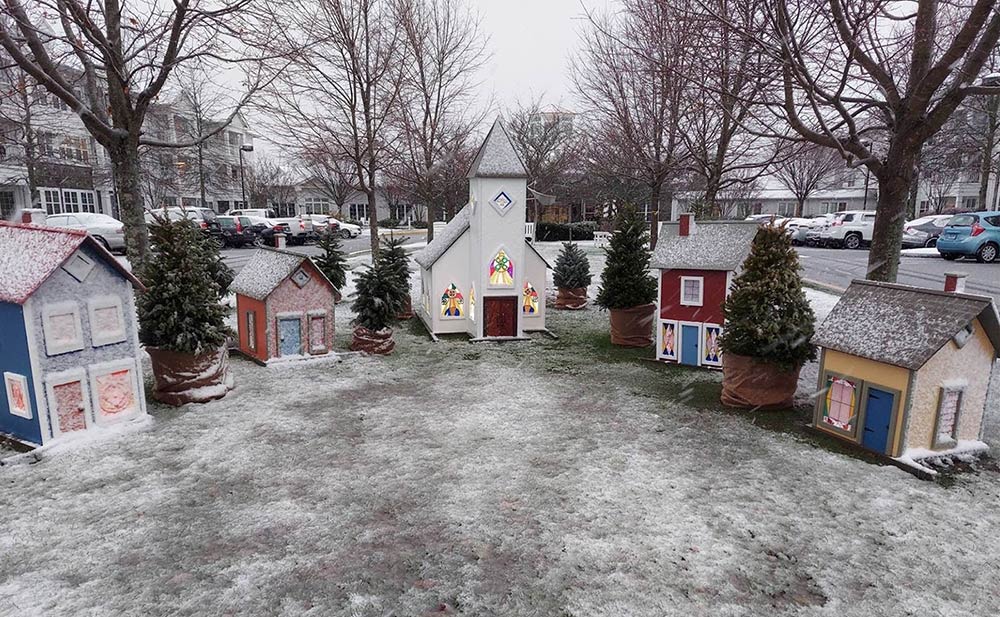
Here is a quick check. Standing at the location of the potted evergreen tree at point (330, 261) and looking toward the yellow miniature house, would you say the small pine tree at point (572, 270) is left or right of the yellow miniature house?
left

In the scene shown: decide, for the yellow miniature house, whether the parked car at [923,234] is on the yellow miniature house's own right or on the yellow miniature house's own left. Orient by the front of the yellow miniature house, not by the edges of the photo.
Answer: on the yellow miniature house's own right

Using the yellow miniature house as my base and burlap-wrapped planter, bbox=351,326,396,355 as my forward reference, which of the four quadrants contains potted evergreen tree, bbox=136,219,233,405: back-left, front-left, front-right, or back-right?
front-left

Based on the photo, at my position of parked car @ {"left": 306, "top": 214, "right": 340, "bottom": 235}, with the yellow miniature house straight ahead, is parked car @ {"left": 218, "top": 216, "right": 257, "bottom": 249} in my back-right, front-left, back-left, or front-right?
front-right

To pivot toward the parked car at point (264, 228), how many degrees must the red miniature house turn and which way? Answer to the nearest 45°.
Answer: approximately 135° to its right

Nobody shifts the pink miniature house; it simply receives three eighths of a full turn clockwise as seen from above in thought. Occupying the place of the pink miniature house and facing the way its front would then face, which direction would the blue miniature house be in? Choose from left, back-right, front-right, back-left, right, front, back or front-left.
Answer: front-left

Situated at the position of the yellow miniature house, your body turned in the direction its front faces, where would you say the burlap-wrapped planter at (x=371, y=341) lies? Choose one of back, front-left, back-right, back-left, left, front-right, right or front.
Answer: front-right

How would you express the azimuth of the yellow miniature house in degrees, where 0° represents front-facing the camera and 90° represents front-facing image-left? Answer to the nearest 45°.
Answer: approximately 45°

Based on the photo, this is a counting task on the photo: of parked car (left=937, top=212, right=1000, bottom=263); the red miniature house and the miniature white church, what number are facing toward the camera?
2

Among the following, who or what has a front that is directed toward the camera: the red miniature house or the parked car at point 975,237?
the red miniature house

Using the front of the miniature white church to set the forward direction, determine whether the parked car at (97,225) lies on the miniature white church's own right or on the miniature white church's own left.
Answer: on the miniature white church's own right

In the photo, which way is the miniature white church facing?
toward the camera
